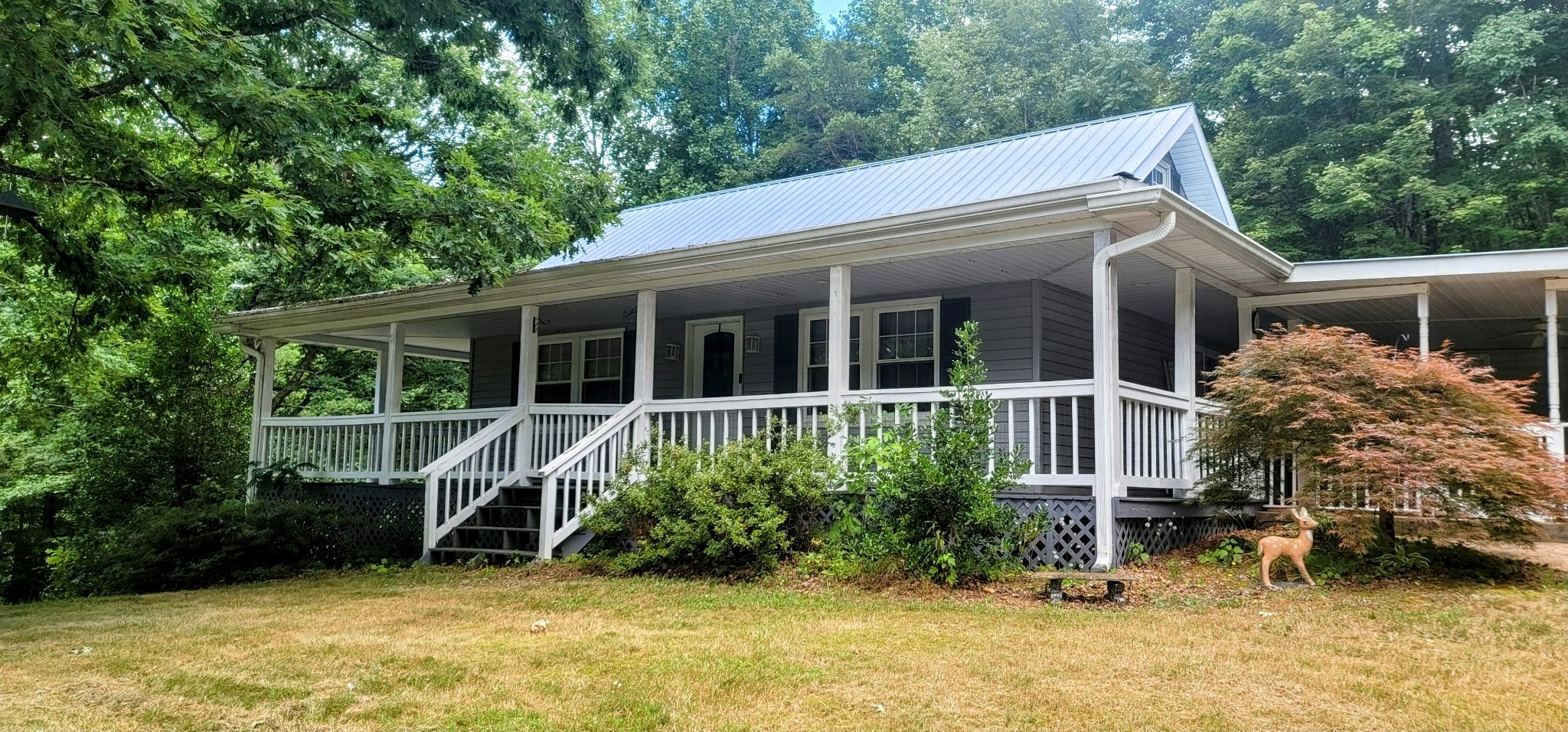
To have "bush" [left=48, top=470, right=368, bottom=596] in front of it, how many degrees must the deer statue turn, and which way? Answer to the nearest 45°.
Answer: approximately 180°

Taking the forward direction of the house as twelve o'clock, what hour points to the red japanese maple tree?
The red japanese maple tree is roughly at 9 o'clock from the house.

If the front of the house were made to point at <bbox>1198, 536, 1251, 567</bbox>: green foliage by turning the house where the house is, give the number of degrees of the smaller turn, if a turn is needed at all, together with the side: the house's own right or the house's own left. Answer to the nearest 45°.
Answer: approximately 90° to the house's own left

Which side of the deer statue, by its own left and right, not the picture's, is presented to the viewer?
right

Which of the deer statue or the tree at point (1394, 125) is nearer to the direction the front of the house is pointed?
the deer statue

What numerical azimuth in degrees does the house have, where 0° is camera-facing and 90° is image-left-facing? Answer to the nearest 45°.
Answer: approximately 45°

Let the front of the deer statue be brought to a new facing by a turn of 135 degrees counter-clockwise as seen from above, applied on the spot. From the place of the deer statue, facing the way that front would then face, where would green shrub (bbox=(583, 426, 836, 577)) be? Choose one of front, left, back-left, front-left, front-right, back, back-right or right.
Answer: front-left

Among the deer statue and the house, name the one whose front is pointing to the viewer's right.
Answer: the deer statue

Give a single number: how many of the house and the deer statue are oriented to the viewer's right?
1

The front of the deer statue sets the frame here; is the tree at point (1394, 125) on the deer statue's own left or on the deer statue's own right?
on the deer statue's own left

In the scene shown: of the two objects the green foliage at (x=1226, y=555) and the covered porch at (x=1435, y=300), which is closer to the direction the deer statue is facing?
the covered porch
